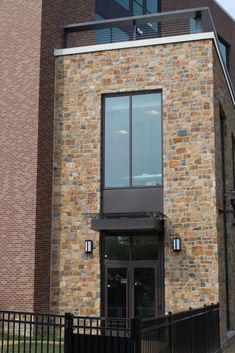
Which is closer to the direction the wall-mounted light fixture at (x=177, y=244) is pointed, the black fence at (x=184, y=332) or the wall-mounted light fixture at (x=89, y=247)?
the black fence

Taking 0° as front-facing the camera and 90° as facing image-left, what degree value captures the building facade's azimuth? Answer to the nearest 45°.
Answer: approximately 0°

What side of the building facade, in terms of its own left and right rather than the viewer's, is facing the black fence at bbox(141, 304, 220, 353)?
front

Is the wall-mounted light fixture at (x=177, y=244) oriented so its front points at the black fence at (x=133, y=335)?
yes

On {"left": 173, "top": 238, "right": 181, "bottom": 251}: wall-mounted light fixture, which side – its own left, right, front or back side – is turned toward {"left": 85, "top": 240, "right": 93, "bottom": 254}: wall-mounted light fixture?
right

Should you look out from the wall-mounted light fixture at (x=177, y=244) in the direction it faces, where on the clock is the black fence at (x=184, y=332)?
The black fence is roughly at 12 o'clock from the wall-mounted light fixture.

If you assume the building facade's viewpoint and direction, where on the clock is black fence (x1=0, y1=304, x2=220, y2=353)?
The black fence is roughly at 12 o'clock from the building facade.

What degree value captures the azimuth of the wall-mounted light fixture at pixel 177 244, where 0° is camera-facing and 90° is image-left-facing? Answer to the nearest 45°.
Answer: approximately 0°
